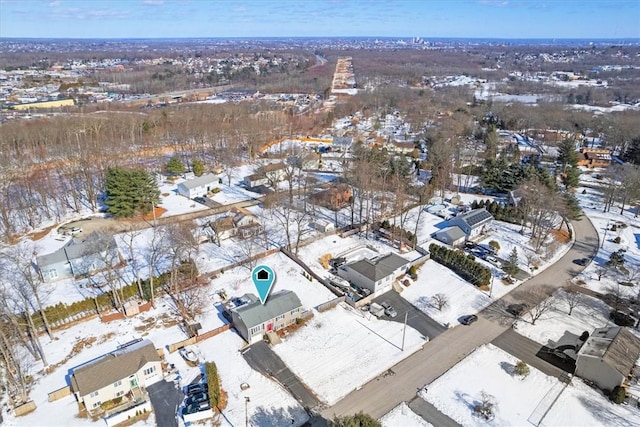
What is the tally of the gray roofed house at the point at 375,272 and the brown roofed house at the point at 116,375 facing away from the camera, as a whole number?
0

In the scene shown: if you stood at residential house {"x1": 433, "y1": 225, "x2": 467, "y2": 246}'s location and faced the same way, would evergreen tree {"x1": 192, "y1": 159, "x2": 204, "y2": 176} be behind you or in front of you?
behind

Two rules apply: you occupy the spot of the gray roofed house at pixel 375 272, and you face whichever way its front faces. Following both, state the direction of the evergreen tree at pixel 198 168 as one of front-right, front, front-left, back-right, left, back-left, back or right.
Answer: back

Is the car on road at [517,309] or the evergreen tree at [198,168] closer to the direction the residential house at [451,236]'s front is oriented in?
the car on road

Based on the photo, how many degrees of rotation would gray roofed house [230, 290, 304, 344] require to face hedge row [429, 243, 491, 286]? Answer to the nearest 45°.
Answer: approximately 45° to its left

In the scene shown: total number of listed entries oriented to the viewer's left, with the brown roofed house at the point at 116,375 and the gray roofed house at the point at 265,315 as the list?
0

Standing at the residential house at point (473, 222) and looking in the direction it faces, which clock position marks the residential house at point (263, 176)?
the residential house at point (263, 176) is roughly at 5 o'clock from the residential house at point (473, 222).

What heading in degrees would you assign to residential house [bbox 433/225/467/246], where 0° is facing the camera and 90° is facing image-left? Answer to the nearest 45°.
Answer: approximately 315°
